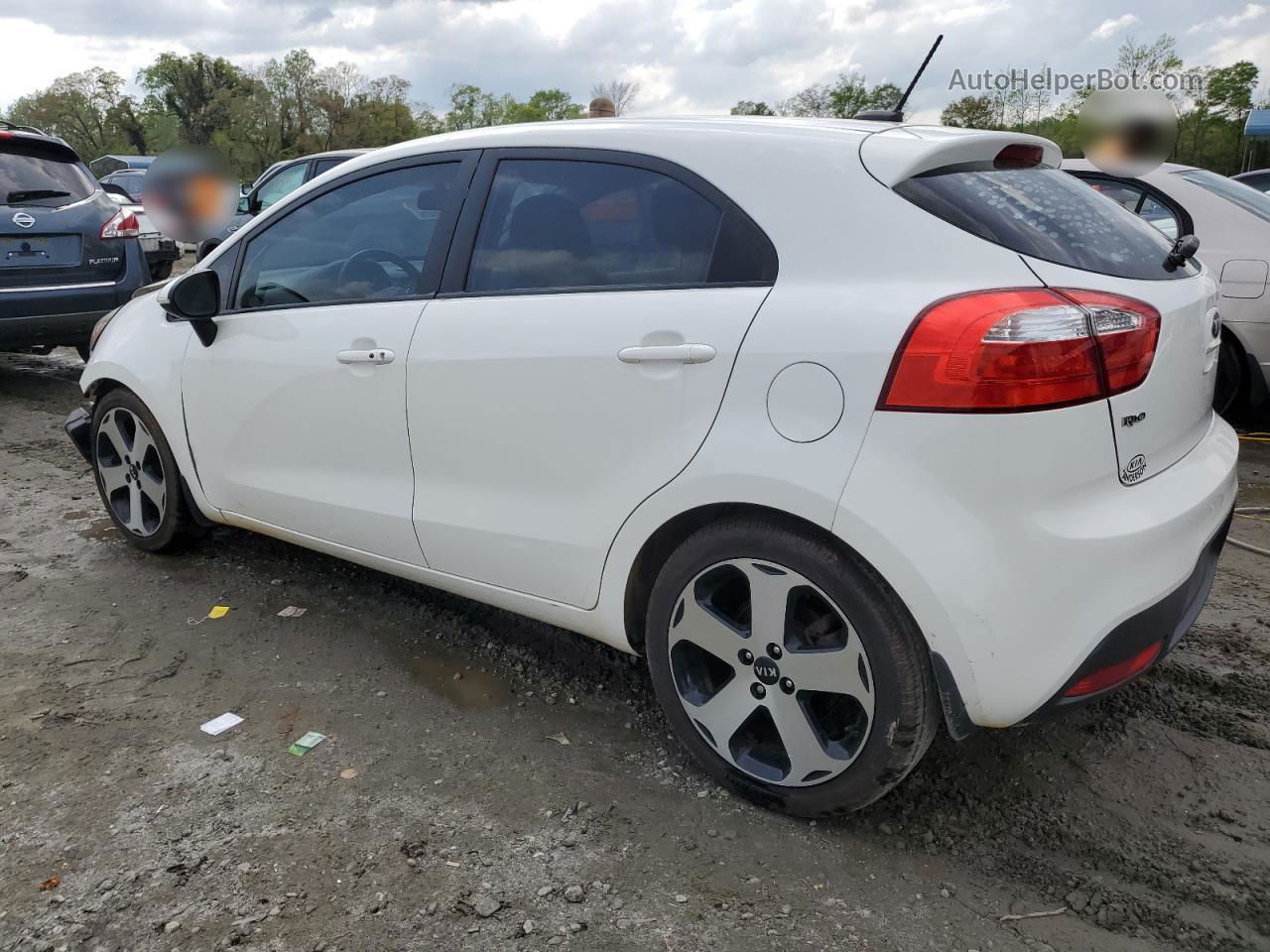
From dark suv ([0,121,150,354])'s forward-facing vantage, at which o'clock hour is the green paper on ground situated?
The green paper on ground is roughly at 6 o'clock from the dark suv.

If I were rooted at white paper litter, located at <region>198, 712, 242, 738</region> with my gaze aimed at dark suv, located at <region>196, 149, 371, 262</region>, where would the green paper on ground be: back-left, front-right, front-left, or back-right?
back-right

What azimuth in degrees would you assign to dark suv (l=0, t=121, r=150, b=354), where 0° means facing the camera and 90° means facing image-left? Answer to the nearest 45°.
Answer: approximately 180°

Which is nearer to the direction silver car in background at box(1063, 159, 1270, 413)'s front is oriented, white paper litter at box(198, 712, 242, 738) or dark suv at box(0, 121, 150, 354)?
the dark suv

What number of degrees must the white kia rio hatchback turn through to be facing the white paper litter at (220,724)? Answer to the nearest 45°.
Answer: approximately 45° to its left

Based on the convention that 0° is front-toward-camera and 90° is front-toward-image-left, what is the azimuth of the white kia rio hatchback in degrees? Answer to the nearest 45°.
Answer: approximately 135°

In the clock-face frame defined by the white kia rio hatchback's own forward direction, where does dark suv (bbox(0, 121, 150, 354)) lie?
The dark suv is roughly at 12 o'clock from the white kia rio hatchback.

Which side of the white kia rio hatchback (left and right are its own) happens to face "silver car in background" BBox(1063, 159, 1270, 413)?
right

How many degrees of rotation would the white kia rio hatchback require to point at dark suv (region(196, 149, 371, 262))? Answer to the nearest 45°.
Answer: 0° — it already faces it
